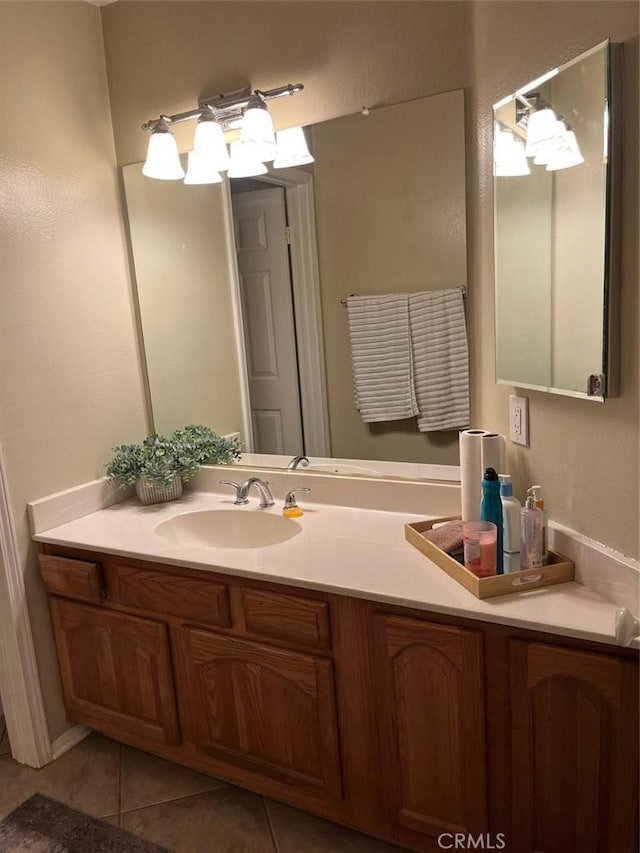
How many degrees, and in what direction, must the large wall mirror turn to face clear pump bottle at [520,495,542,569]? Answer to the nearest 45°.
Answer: approximately 90° to its left

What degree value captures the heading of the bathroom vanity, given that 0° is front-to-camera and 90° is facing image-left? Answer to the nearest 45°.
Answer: approximately 45°

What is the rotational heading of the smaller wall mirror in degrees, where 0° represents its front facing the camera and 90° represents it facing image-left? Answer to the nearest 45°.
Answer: approximately 45°

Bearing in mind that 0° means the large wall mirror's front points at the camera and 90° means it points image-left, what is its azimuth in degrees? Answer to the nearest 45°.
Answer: approximately 45°

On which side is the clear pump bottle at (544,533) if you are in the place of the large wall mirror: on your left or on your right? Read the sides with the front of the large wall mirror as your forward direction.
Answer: on your left
